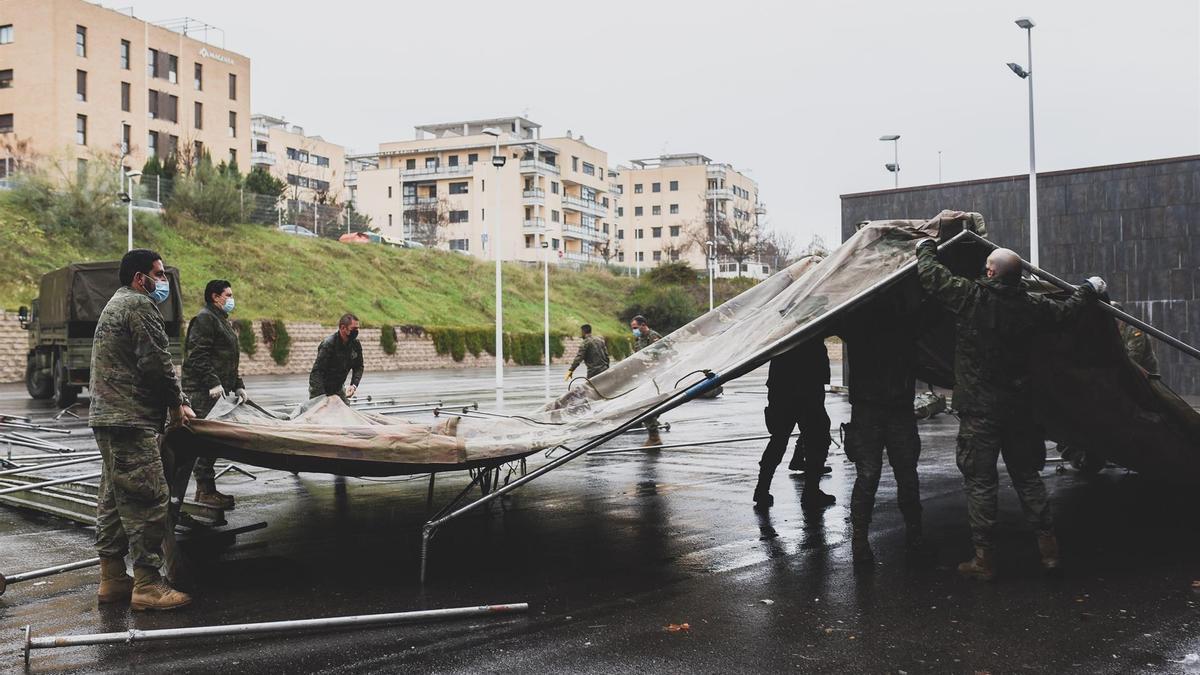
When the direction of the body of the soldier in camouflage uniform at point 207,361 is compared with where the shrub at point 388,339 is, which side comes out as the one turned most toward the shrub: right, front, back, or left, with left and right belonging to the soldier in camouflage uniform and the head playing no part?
left

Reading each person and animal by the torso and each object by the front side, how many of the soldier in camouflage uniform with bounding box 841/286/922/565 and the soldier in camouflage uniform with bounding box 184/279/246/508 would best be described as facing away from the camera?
1

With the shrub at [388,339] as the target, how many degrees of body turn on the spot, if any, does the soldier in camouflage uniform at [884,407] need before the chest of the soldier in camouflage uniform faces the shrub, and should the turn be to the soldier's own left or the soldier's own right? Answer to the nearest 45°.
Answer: approximately 45° to the soldier's own left

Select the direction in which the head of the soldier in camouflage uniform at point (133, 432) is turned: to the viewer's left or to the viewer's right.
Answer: to the viewer's right

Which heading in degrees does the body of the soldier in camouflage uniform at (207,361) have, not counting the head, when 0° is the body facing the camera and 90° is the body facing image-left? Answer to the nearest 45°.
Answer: approximately 270°

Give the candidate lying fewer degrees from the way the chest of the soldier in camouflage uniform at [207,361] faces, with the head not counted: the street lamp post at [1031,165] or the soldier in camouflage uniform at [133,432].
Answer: the street lamp post

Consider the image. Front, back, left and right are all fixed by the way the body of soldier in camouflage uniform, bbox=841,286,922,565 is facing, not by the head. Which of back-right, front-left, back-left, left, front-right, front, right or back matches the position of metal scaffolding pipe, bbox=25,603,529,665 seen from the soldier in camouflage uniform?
back-left

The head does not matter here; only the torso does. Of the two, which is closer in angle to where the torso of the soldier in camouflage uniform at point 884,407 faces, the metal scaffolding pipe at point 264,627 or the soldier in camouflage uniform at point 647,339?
the soldier in camouflage uniform

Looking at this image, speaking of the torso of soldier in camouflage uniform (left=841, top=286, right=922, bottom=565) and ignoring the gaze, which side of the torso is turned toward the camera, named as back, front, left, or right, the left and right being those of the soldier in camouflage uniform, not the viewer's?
back

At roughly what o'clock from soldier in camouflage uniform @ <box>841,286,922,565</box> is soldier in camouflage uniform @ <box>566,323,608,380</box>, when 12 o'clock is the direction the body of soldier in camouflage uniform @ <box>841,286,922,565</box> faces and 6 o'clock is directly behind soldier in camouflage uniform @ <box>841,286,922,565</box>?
soldier in camouflage uniform @ <box>566,323,608,380</box> is roughly at 11 o'clock from soldier in camouflage uniform @ <box>841,286,922,565</box>.

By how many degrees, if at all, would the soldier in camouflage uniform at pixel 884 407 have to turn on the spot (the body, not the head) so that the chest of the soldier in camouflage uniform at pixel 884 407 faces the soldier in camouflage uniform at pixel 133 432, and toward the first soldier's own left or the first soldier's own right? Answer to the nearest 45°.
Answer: approximately 135° to the first soldier's own left
